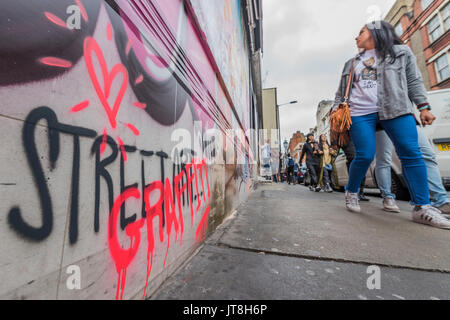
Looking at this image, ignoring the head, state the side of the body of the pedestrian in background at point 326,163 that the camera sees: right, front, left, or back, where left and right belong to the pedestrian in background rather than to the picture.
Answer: front

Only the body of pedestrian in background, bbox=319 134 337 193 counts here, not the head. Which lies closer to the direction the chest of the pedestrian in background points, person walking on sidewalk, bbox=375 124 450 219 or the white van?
the person walking on sidewalk

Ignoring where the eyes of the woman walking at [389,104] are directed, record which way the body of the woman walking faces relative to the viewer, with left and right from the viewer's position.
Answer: facing the viewer and to the left of the viewer

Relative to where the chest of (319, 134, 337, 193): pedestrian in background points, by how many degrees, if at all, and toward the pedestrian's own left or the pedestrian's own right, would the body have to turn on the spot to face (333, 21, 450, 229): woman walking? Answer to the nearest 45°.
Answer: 0° — they already face them

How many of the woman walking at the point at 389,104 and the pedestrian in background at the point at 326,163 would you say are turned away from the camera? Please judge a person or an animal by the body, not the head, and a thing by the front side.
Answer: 0

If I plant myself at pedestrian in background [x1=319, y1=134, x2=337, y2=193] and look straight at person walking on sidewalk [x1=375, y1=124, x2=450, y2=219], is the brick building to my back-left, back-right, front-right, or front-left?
back-left

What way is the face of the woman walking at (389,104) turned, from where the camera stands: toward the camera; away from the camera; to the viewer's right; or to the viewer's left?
to the viewer's left

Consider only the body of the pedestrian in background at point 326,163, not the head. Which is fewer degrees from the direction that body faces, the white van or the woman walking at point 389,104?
the woman walking

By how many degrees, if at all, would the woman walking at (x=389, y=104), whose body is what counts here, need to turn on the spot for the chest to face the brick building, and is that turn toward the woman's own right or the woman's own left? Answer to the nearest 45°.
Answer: approximately 135° to the woman's own right
